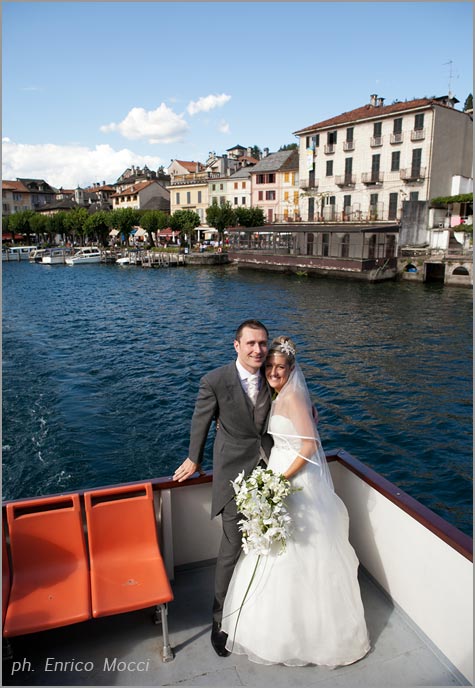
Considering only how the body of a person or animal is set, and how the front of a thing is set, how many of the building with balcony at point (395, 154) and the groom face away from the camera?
0

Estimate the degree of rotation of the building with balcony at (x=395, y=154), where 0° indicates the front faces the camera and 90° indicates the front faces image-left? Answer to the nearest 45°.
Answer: approximately 45°

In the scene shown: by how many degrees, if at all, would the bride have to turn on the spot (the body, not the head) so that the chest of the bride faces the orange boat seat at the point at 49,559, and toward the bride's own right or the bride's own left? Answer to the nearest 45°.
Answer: approximately 45° to the bride's own right

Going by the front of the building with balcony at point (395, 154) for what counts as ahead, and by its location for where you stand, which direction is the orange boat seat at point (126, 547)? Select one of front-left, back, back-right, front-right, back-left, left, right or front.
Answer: front-left

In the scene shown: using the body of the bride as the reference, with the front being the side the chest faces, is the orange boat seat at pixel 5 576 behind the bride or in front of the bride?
in front

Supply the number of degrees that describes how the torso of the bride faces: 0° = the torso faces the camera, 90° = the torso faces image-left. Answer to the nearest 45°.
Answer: approximately 45°

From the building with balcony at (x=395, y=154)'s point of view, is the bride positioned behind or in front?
in front
